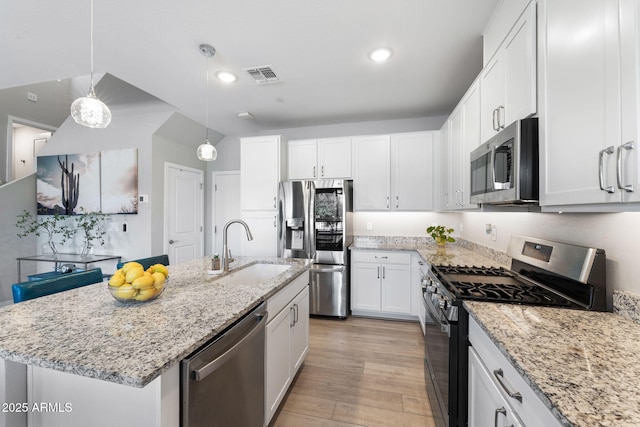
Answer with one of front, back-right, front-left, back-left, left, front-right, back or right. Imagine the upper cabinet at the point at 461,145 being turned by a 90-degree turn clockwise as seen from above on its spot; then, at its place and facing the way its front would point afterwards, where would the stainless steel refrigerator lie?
left

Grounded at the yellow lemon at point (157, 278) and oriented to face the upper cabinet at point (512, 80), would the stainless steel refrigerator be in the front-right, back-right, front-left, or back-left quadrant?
front-left

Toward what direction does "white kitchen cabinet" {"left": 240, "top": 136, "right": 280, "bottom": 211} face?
toward the camera

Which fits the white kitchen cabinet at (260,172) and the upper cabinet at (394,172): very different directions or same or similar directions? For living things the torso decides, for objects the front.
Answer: same or similar directions

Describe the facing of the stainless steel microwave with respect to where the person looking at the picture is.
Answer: facing the viewer and to the left of the viewer

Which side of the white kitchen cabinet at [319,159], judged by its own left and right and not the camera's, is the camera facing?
front

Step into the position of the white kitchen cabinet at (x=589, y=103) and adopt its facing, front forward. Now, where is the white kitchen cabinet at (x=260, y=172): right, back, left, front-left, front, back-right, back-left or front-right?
front-right

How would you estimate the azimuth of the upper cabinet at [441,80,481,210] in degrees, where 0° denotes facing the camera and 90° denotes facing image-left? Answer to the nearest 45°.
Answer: approximately 90°

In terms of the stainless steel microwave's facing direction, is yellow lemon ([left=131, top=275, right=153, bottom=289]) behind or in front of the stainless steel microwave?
in front

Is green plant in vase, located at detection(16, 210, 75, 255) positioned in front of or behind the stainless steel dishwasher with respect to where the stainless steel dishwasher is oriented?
behind

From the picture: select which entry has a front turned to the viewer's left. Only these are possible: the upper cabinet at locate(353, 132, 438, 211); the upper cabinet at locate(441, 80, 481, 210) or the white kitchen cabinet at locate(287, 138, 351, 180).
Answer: the upper cabinet at locate(441, 80, 481, 210)

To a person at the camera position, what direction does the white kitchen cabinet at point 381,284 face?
facing the viewer

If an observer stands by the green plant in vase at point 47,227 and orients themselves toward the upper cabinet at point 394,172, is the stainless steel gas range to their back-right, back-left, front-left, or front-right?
front-right

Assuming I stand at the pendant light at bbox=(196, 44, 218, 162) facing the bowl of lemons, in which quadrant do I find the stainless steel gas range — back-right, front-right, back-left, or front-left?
front-left

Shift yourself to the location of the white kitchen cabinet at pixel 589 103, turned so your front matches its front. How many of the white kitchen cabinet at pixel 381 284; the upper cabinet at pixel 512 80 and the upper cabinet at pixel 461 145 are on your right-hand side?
3

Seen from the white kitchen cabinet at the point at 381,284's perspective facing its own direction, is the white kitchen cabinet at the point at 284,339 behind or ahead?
ahead

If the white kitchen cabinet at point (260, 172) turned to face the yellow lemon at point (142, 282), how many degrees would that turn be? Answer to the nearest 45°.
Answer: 0° — it already faces it

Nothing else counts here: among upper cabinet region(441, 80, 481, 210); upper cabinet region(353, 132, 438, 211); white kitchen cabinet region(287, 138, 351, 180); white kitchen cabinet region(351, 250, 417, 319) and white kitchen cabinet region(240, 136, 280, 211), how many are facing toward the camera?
4

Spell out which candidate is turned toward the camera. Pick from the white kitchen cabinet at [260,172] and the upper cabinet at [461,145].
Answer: the white kitchen cabinet
